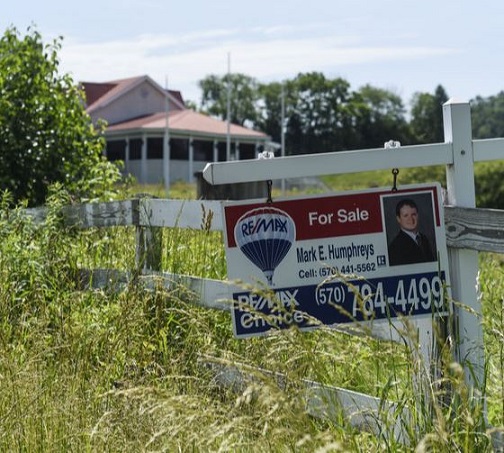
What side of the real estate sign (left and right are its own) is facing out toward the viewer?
front

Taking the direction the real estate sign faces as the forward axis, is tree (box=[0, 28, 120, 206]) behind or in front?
behind
